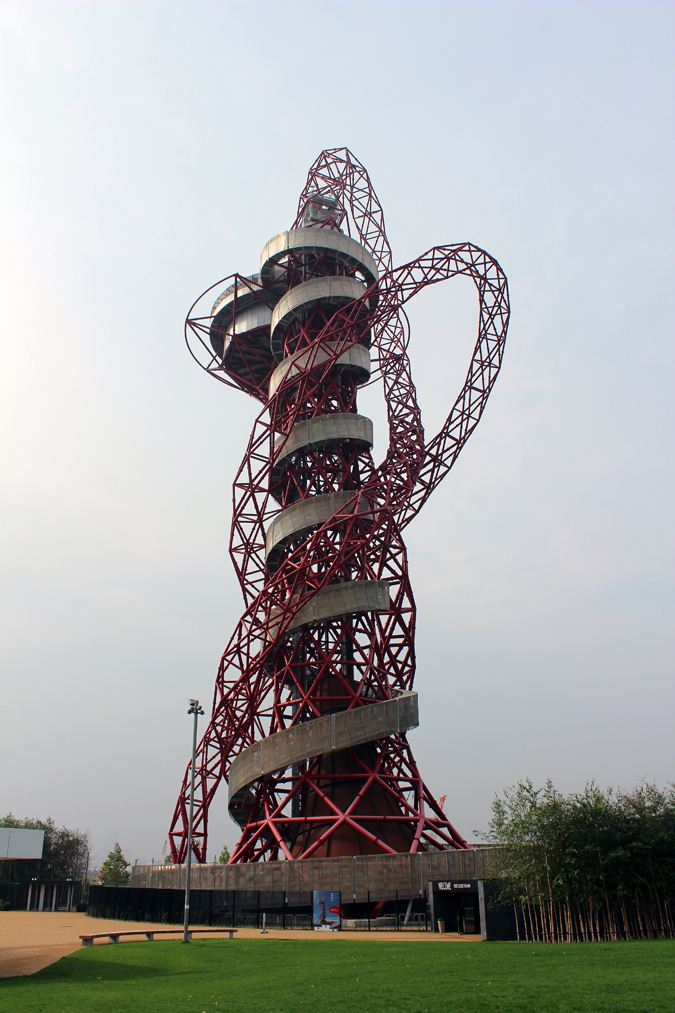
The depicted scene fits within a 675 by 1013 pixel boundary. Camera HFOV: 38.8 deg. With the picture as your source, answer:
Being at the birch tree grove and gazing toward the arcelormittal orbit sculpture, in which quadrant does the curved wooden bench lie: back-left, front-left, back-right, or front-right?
front-left

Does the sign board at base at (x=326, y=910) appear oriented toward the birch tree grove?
no

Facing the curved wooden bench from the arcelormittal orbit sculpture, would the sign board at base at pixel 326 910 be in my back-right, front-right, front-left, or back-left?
front-left

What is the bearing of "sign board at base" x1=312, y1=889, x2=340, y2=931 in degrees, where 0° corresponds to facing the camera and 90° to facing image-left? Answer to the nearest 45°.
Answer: approximately 0°

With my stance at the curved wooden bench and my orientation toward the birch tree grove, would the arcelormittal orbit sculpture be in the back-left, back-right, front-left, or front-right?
front-left

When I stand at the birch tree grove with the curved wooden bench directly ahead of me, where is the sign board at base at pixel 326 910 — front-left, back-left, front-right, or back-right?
front-right

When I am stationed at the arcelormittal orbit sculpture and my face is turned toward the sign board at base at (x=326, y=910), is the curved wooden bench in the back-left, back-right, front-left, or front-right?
front-right

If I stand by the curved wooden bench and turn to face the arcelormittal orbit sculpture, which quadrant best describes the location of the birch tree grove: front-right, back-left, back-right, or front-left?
front-right

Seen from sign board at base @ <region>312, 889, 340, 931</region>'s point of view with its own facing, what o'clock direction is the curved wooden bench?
The curved wooden bench is roughly at 2 o'clock from the sign board at base.
